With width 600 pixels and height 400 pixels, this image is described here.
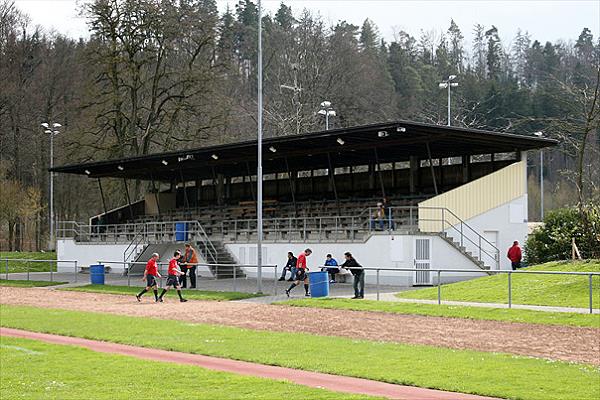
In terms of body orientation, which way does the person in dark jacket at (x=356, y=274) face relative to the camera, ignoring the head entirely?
to the viewer's left

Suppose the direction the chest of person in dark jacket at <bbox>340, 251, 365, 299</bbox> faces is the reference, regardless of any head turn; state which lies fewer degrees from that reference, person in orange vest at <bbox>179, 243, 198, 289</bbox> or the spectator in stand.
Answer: the person in orange vest

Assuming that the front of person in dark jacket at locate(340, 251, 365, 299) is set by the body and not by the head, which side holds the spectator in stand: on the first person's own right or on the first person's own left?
on the first person's own right

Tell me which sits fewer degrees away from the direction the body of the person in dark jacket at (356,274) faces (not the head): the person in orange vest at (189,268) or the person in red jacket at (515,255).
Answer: the person in orange vest
